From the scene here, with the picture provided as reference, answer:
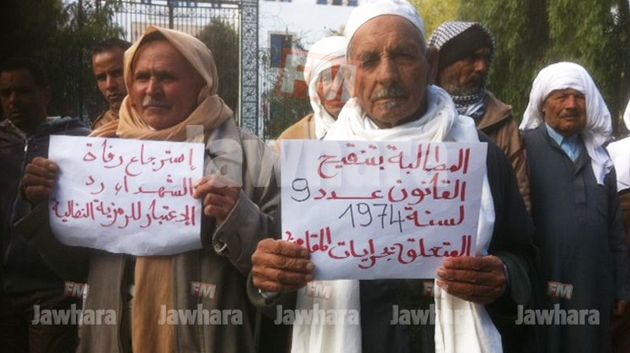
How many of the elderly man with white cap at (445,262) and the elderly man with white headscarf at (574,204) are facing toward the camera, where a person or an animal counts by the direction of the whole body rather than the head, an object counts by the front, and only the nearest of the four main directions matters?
2

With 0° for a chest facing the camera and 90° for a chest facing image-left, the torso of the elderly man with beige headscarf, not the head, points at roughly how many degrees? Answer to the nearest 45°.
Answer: approximately 45°

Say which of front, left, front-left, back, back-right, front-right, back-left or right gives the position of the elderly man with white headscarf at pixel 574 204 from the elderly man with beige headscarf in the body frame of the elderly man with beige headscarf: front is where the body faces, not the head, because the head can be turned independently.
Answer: back-left

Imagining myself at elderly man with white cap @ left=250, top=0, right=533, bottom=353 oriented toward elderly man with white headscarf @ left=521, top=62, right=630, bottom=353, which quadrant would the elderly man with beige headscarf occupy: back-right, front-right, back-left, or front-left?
back-left

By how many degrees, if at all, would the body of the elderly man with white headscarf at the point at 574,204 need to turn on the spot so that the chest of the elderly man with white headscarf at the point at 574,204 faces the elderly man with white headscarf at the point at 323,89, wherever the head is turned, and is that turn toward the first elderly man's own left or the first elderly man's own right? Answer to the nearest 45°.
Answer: approximately 45° to the first elderly man's own right

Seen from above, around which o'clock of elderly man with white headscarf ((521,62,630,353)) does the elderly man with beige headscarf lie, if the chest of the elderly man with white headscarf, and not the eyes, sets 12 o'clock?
The elderly man with beige headscarf is roughly at 2 o'clock from the elderly man with white headscarf.

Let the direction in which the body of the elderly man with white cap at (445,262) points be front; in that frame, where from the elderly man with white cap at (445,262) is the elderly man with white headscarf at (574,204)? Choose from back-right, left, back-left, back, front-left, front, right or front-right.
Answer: back-left

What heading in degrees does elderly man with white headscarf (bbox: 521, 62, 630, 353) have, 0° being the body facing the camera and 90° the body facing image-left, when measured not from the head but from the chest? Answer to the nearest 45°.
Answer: approximately 0°
